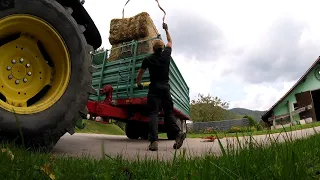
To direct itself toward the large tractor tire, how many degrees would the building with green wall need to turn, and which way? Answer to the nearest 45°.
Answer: approximately 45° to its left

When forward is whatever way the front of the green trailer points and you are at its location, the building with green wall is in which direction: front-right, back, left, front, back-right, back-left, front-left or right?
back

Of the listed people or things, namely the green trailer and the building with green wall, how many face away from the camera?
0

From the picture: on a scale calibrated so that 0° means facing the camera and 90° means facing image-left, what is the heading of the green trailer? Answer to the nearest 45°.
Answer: approximately 45°

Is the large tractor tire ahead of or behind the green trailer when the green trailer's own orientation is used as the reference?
ahead

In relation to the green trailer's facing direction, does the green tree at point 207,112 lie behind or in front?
behind

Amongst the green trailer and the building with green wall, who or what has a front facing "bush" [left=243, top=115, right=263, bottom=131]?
the building with green wall

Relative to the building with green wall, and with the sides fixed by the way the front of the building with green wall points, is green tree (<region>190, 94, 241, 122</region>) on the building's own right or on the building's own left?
on the building's own right

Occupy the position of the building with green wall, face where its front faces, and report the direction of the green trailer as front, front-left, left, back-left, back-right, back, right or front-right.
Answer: front-left
